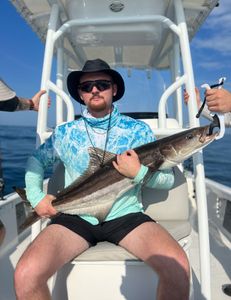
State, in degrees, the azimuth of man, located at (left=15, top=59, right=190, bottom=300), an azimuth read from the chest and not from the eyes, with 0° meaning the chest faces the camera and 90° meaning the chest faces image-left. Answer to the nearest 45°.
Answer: approximately 0°

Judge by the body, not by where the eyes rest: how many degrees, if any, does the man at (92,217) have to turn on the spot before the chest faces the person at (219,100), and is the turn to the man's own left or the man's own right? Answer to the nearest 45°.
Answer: approximately 45° to the man's own left
